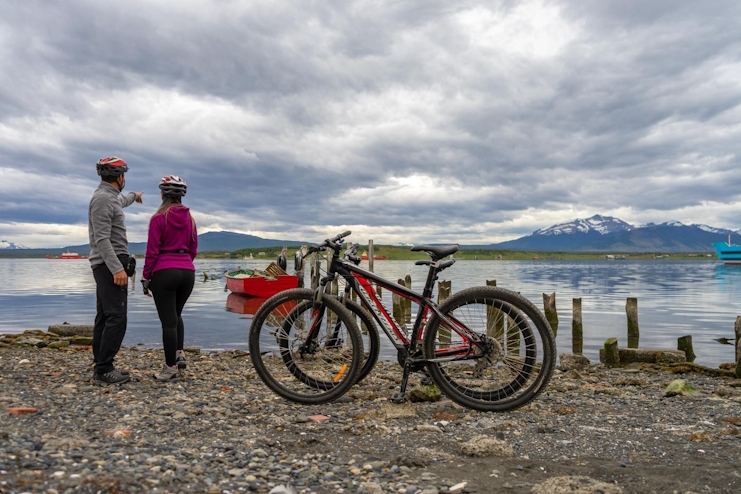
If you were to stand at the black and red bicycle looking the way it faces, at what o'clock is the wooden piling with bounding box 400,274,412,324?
The wooden piling is roughly at 3 o'clock from the black and red bicycle.

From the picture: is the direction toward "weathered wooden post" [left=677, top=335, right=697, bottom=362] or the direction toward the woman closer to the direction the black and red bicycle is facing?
the woman

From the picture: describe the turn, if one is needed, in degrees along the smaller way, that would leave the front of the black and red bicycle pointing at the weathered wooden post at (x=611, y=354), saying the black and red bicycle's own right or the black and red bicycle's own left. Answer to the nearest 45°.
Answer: approximately 135° to the black and red bicycle's own right

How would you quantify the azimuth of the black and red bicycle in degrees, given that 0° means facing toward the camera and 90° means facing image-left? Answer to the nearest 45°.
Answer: approximately 90°

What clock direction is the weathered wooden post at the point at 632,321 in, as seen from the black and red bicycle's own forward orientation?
The weathered wooden post is roughly at 4 o'clock from the black and red bicycle.

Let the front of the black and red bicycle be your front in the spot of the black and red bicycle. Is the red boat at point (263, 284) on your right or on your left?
on your right

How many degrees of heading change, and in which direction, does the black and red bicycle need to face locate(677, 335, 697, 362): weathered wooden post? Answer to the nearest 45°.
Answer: approximately 135° to its right

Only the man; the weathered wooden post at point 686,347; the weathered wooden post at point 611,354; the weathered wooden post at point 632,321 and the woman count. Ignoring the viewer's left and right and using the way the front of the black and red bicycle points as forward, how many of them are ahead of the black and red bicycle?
2

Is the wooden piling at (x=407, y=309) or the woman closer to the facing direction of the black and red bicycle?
the woman
